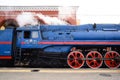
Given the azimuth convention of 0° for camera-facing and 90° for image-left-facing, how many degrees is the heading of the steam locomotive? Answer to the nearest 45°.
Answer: approximately 270°

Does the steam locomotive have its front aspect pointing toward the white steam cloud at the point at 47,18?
no
